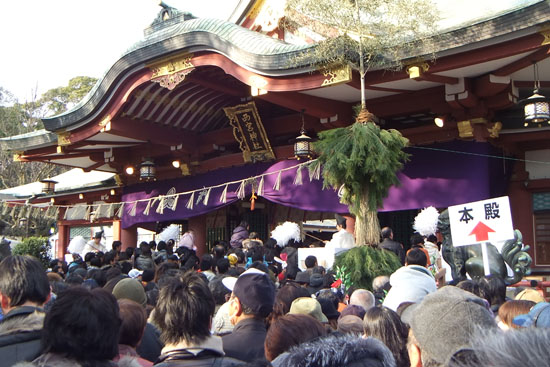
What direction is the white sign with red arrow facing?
toward the camera

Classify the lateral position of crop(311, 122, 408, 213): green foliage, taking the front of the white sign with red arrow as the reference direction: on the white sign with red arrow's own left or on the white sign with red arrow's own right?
on the white sign with red arrow's own right

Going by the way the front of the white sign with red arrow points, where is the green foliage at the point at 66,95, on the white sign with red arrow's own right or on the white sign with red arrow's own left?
on the white sign with red arrow's own right

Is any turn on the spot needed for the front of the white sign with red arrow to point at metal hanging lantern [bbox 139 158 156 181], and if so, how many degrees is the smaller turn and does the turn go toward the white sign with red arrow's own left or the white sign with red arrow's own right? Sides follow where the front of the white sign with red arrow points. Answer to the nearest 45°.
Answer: approximately 135° to the white sign with red arrow's own right

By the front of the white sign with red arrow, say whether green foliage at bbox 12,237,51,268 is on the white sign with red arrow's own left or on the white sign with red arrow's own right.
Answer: on the white sign with red arrow's own right

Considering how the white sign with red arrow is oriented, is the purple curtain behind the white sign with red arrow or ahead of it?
behind
